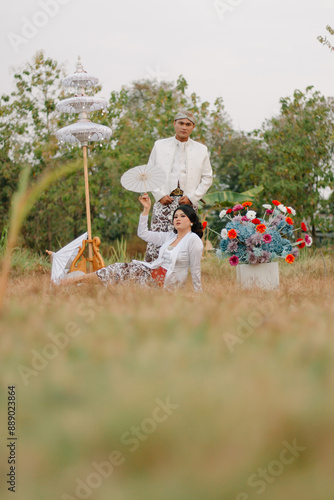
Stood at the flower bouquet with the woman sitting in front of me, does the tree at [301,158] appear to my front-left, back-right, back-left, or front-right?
back-right

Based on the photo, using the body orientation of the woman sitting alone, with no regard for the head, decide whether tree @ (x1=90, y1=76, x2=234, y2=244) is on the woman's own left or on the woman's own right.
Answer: on the woman's own right

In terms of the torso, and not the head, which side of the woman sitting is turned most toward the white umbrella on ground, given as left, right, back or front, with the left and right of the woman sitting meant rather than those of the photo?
right

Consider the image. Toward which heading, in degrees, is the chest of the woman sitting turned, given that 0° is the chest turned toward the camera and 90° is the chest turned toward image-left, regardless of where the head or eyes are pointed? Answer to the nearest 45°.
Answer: approximately 45°

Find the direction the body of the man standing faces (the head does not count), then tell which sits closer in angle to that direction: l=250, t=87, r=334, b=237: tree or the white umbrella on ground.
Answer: the white umbrella on ground

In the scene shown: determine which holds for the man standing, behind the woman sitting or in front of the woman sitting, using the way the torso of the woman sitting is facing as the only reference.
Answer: behind

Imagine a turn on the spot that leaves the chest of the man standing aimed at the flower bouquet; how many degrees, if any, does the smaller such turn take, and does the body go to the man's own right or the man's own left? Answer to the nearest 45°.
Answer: approximately 45° to the man's own left

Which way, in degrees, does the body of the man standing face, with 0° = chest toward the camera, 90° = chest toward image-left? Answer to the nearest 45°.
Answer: approximately 0°

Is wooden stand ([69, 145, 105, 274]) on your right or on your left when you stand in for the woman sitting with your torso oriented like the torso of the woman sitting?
on your right

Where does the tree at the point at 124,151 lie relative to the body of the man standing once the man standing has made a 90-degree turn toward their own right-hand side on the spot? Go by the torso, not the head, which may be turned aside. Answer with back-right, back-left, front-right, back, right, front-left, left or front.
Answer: right
